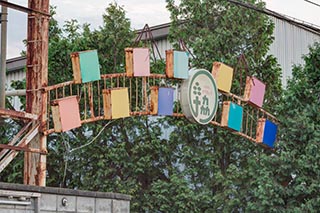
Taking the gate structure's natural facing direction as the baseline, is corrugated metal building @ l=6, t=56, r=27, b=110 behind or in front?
behind

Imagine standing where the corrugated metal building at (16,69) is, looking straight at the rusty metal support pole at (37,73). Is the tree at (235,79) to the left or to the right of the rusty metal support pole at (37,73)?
left

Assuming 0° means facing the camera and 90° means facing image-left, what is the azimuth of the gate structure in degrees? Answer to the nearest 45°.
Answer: approximately 315°

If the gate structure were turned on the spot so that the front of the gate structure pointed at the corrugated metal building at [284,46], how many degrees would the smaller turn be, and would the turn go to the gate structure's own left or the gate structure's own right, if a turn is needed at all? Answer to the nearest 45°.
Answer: approximately 90° to the gate structure's own left

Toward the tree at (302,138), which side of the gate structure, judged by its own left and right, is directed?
left
